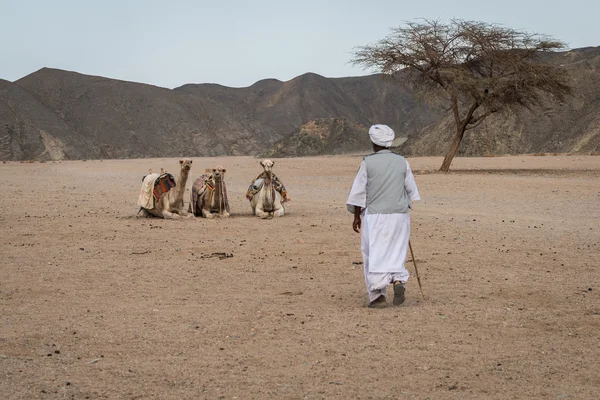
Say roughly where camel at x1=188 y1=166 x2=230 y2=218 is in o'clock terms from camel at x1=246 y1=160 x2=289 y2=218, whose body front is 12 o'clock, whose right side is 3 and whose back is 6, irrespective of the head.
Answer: camel at x1=188 y1=166 x2=230 y2=218 is roughly at 3 o'clock from camel at x1=246 y1=160 x2=289 y2=218.

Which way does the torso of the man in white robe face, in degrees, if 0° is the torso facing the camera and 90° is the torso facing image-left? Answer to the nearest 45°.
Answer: approximately 180°

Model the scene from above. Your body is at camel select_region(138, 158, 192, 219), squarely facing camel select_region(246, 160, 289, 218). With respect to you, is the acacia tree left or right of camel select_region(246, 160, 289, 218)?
left

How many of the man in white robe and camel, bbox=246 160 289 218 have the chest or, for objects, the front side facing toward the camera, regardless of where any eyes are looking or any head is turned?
1

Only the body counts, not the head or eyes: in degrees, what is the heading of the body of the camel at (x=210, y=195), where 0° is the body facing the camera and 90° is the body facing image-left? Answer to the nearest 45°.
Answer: approximately 315°

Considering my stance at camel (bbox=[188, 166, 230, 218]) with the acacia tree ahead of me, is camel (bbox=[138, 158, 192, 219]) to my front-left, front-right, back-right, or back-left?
back-left

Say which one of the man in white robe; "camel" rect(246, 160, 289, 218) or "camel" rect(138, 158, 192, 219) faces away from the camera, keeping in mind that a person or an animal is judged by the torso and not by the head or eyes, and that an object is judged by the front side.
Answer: the man in white robe

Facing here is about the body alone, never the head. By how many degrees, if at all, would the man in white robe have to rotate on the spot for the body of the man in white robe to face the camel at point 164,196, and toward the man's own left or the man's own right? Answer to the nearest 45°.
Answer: approximately 45° to the man's own left

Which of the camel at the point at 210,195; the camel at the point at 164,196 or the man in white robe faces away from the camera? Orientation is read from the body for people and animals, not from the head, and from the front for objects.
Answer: the man in white robe

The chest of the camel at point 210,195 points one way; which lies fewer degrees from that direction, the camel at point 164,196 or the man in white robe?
the man in white robe

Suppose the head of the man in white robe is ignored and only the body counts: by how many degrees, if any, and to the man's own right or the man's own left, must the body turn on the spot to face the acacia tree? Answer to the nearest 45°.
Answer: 0° — they already face it

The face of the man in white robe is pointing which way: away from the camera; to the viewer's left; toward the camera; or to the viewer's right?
away from the camera

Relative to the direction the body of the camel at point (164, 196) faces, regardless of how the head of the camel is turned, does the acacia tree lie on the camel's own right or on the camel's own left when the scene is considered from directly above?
on the camel's own left
